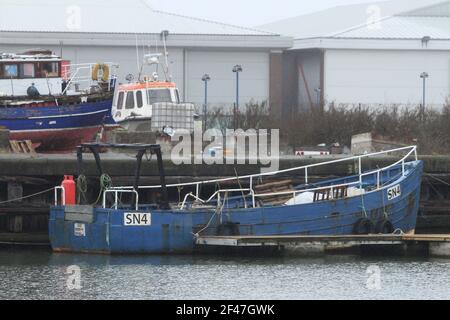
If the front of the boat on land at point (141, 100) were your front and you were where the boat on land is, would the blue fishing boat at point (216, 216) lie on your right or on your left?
on your left

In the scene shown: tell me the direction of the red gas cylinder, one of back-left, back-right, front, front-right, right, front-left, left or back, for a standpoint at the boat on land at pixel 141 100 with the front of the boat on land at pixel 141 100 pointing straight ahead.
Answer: front-left
